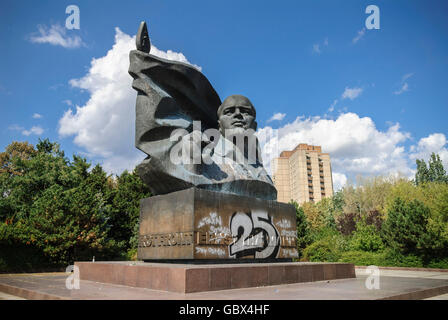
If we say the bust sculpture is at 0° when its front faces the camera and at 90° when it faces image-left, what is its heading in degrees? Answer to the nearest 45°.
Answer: approximately 0°

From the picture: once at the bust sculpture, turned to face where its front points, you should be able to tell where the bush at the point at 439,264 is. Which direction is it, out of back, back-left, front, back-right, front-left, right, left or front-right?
back-left

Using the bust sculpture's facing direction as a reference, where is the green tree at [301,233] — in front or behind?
behind

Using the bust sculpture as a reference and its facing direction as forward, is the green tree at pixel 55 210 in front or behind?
behind
